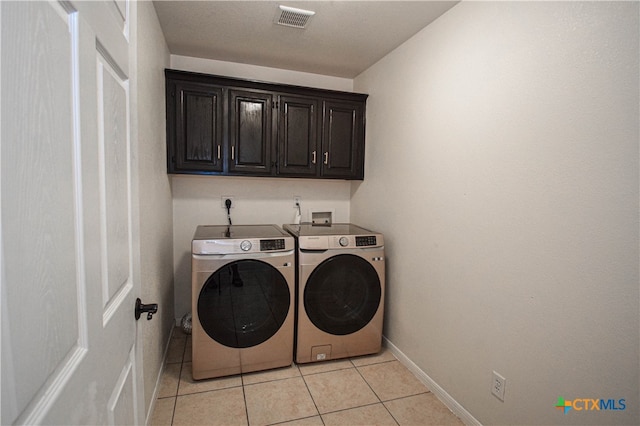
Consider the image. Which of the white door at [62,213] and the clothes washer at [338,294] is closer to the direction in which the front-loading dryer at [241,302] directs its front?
the white door

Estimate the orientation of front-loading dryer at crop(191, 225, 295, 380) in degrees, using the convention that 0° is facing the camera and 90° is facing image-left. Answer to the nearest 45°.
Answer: approximately 0°

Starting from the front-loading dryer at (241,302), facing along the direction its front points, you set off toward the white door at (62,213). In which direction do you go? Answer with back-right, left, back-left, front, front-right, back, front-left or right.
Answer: front

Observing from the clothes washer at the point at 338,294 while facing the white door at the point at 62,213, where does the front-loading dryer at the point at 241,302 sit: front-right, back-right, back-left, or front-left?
front-right
